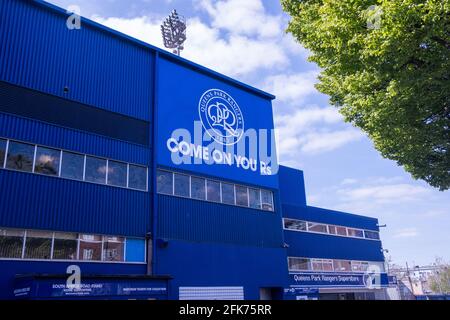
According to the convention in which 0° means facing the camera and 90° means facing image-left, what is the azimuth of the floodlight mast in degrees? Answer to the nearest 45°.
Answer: approximately 135°

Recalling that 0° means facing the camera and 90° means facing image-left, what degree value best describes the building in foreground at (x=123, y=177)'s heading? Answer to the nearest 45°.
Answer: approximately 315°

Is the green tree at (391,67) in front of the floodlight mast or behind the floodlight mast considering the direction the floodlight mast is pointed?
behind

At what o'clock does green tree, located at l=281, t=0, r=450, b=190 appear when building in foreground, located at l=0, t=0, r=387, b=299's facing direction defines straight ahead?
The green tree is roughly at 12 o'clock from the building in foreground.

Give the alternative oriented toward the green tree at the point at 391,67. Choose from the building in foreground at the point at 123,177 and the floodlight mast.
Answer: the building in foreground

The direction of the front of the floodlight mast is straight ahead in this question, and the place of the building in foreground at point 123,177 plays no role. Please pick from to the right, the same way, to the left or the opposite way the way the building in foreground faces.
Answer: the opposite way
